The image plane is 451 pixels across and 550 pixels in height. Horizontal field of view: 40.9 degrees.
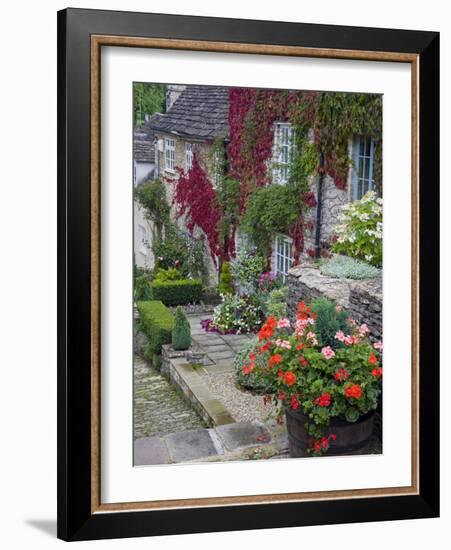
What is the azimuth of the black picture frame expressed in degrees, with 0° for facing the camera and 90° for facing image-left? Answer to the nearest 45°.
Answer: approximately 315°
